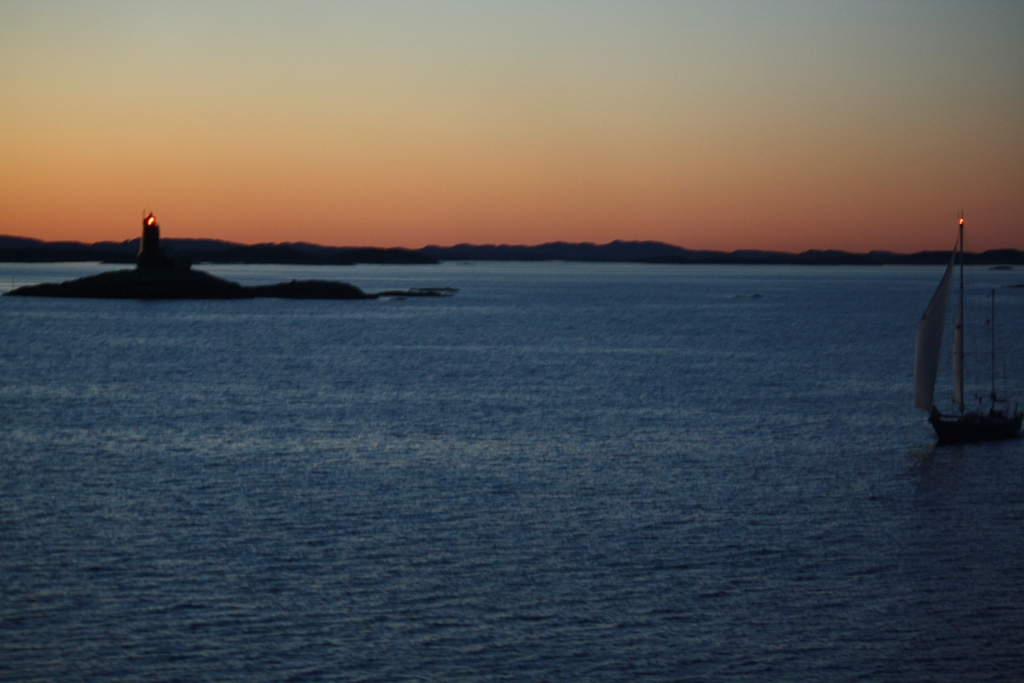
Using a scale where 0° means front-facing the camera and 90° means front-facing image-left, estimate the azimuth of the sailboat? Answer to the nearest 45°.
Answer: approximately 45°
